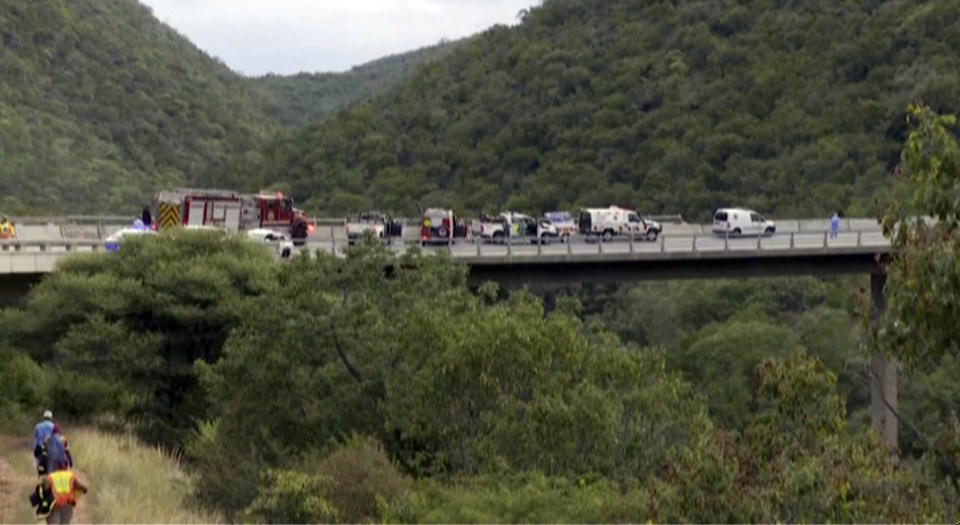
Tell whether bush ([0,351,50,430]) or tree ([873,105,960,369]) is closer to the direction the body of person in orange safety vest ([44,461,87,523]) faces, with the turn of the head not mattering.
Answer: the bush

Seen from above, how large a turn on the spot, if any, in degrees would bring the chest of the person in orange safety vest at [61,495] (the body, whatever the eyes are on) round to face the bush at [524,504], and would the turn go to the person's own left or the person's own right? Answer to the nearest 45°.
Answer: approximately 90° to the person's own right

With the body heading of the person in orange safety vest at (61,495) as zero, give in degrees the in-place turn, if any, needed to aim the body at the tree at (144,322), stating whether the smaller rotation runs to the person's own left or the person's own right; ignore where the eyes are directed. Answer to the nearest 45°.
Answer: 0° — they already face it

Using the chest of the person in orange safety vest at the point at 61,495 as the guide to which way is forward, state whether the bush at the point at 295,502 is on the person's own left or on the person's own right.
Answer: on the person's own right

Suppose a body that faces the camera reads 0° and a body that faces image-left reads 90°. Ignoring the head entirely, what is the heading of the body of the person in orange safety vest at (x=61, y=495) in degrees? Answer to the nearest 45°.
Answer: approximately 180°

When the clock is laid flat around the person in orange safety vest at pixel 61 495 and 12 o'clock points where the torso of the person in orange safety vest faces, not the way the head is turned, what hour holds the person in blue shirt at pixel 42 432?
The person in blue shirt is roughly at 12 o'clock from the person in orange safety vest.

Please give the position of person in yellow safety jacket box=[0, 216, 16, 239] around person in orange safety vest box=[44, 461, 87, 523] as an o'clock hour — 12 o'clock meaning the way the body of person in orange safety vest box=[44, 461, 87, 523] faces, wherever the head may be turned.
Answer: person in yellow safety jacket box=[0, 216, 16, 239] is roughly at 12 o'clock from person in orange safety vest box=[44, 461, 87, 523].
